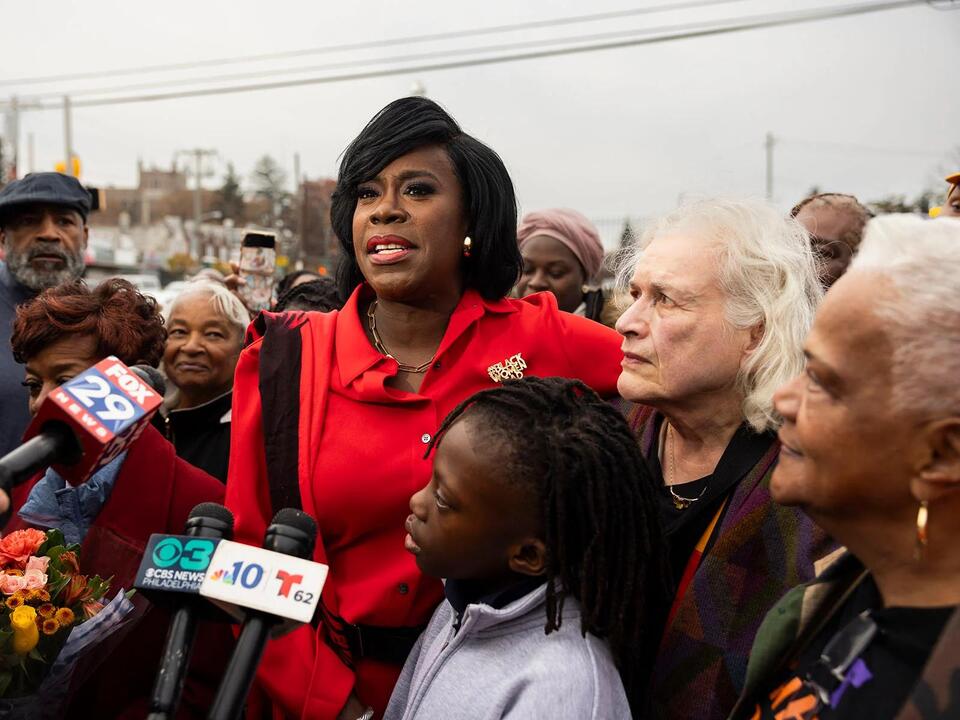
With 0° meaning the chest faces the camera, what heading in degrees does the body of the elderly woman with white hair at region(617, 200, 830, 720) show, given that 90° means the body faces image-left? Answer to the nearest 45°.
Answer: approximately 45°

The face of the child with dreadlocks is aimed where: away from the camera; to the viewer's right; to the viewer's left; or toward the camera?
to the viewer's left

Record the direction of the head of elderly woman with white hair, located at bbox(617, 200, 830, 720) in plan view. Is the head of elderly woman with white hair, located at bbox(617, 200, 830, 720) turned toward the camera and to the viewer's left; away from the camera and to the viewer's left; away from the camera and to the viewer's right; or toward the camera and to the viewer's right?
toward the camera and to the viewer's left

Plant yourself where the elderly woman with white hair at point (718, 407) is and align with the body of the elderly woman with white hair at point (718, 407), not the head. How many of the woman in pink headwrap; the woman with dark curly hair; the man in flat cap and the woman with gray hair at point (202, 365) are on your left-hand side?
0

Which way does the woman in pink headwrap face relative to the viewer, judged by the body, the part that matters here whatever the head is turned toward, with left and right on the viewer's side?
facing the viewer and to the left of the viewer

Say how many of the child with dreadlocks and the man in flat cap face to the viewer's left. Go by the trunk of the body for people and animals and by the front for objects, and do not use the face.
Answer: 1

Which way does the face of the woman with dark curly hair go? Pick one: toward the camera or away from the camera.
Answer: toward the camera

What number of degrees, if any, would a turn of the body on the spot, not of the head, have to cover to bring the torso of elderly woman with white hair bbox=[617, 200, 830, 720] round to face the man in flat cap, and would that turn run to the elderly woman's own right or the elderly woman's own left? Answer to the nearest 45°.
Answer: approximately 90° to the elderly woman's own right

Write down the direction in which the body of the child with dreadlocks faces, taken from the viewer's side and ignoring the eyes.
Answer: to the viewer's left

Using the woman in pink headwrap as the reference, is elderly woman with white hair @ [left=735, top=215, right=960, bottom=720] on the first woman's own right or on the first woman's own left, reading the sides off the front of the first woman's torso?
on the first woman's own left

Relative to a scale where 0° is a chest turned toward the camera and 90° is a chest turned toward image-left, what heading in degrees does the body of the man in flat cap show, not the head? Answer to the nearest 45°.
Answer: approximately 0°
